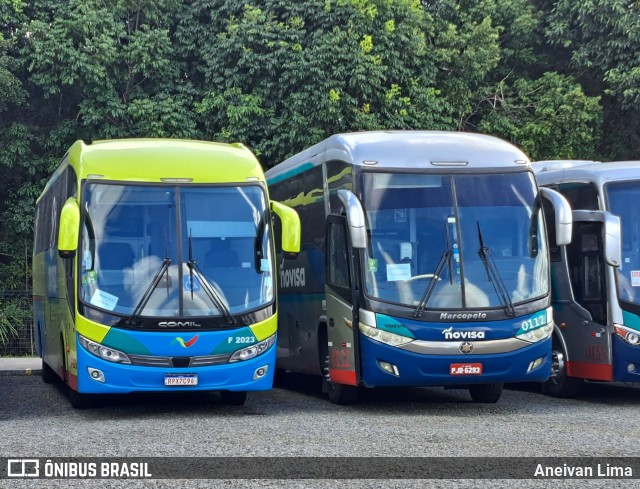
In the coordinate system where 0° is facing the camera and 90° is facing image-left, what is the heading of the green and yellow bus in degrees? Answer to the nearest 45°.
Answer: approximately 0°

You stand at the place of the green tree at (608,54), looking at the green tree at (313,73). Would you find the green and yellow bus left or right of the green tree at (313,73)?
left

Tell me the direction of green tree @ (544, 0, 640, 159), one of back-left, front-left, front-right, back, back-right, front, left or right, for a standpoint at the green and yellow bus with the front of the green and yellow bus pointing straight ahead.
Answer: back-left

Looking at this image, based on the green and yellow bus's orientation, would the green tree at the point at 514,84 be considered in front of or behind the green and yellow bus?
behind

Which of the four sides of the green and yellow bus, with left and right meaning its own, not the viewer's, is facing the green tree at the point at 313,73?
back

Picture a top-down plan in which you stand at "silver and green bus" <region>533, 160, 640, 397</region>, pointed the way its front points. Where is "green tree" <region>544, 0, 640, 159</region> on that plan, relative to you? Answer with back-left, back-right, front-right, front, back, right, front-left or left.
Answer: back-left

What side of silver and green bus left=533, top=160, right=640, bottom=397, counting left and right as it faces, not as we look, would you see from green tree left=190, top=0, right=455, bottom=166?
back
